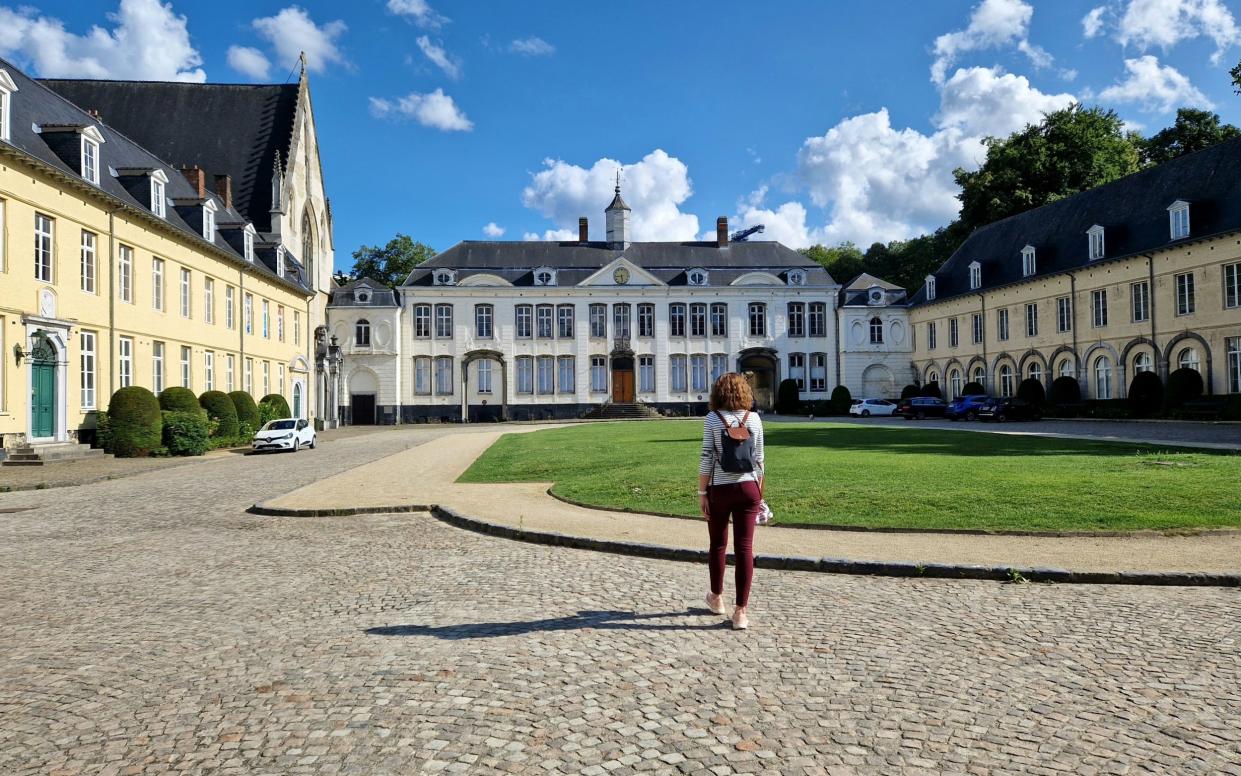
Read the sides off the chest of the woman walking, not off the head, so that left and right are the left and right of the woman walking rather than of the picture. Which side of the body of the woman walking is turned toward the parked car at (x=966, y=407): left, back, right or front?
front

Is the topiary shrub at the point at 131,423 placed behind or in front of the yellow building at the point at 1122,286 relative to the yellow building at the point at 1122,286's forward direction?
in front

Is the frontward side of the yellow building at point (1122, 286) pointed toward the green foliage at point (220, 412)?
yes

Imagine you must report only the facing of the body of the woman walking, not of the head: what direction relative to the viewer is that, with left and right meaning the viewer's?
facing away from the viewer

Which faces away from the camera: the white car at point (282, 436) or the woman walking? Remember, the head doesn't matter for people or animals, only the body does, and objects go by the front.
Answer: the woman walking

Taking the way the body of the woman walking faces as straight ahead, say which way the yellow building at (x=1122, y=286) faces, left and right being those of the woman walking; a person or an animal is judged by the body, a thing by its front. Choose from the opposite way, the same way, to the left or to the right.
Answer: to the left

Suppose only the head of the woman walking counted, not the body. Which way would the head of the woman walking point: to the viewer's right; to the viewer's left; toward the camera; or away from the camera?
away from the camera

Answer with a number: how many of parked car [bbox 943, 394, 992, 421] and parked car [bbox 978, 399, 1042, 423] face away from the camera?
0

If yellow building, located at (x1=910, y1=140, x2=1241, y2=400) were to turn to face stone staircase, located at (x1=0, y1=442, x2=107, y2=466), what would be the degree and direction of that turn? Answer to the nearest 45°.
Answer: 0° — it already faces it

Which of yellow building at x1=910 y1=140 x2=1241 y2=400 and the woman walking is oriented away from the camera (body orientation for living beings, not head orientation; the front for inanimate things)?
the woman walking

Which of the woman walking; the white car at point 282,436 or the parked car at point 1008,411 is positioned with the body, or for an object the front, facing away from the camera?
the woman walking

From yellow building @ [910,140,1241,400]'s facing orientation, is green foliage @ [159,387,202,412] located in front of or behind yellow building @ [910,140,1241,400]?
in front
